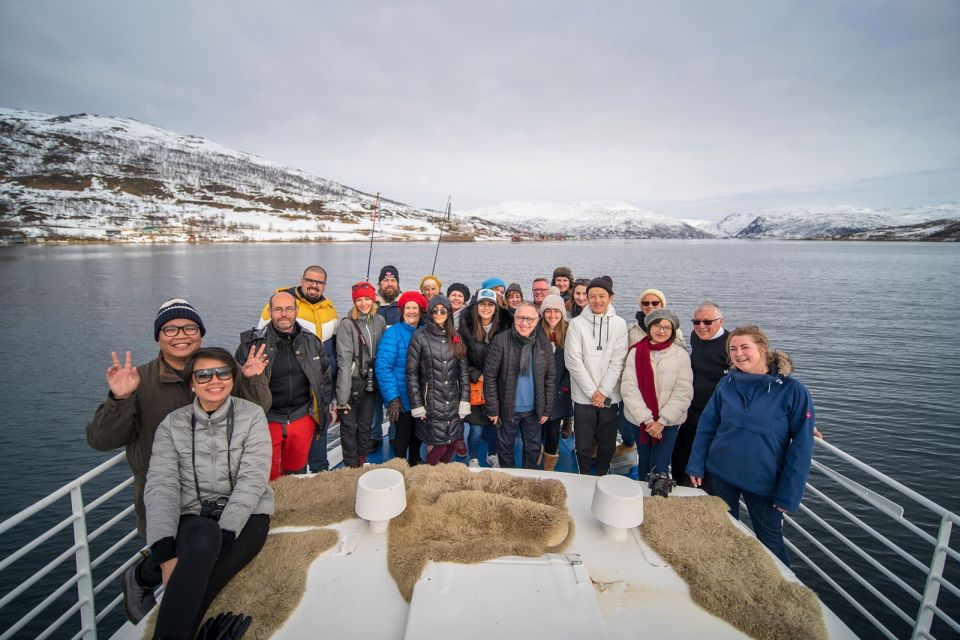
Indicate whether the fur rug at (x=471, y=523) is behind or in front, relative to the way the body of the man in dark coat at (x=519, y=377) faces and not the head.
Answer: in front

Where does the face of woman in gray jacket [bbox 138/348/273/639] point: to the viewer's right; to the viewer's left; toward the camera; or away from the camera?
toward the camera

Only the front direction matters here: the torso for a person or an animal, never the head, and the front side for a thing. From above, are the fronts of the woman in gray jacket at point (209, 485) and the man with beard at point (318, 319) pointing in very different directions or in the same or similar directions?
same or similar directions

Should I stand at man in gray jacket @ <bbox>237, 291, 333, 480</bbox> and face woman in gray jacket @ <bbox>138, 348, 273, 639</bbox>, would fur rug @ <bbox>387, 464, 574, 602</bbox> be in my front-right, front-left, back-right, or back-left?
front-left

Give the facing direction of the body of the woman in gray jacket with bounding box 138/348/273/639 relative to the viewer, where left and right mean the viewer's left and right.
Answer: facing the viewer

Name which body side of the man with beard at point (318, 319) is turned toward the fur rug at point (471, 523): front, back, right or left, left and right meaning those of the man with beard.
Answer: front

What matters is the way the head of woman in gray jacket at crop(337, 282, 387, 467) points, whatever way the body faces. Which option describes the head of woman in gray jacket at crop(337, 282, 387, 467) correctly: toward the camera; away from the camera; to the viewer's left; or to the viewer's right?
toward the camera

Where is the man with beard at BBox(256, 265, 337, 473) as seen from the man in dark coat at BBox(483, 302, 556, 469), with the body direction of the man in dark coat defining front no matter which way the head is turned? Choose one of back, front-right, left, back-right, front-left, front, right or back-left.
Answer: right

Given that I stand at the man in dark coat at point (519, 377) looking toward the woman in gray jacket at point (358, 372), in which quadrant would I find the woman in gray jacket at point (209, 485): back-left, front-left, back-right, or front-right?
front-left

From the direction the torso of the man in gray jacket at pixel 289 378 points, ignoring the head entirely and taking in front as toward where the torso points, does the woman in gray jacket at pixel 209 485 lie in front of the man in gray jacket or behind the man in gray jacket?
in front

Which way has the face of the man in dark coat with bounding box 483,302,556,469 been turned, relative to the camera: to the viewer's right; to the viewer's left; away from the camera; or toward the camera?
toward the camera

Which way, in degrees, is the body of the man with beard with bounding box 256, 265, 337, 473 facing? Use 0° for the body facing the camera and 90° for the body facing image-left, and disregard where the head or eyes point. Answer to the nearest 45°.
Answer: approximately 0°

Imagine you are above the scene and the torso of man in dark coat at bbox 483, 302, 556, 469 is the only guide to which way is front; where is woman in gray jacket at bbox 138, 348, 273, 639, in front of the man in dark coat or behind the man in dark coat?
in front
